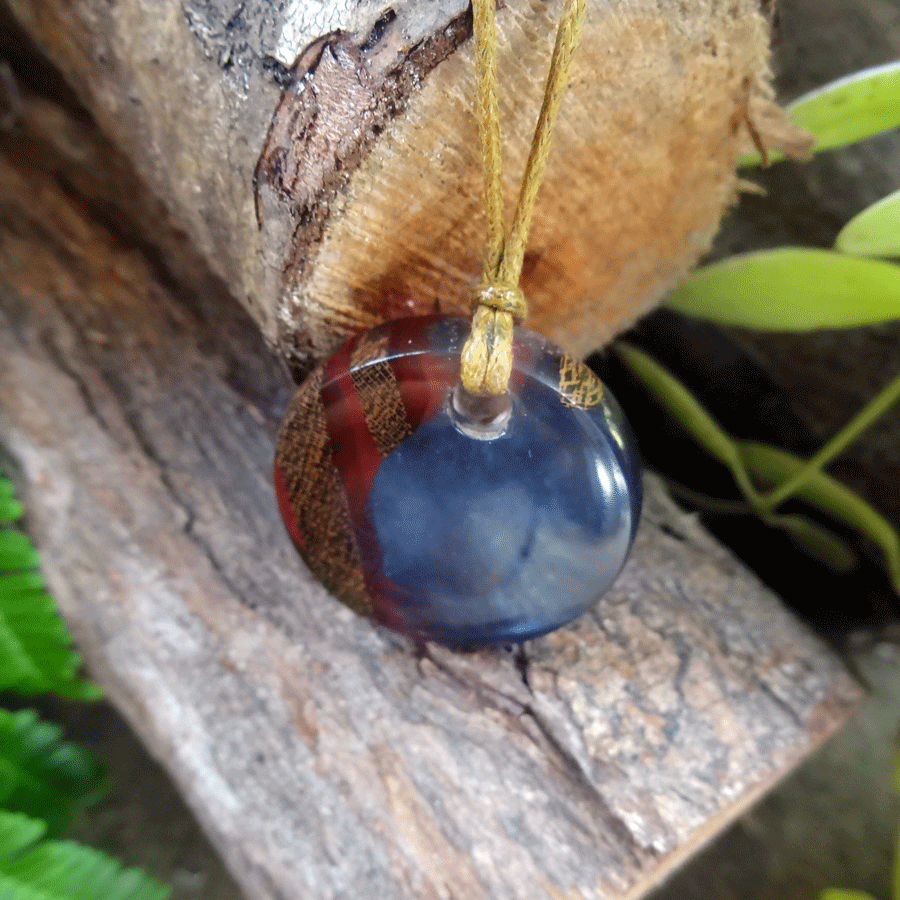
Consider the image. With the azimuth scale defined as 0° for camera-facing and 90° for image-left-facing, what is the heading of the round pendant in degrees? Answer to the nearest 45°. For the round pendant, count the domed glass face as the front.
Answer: approximately 0°
